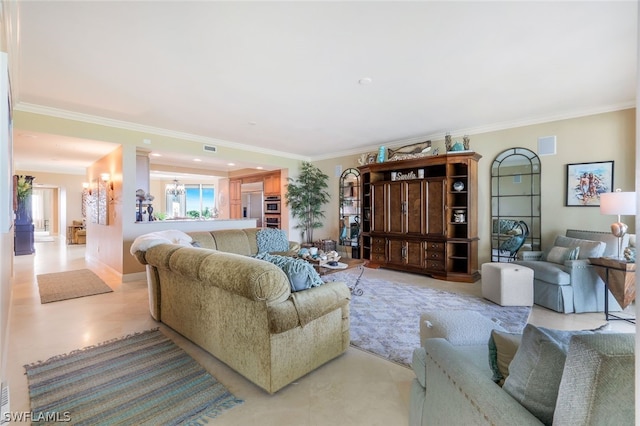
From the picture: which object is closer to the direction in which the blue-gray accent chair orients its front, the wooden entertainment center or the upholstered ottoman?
the upholstered ottoman

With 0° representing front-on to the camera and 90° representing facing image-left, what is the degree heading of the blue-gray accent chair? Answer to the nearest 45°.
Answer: approximately 45°

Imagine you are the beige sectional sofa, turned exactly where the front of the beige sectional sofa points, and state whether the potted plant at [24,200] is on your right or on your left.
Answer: on your left

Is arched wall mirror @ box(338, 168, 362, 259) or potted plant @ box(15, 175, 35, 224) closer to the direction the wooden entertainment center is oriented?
the potted plant

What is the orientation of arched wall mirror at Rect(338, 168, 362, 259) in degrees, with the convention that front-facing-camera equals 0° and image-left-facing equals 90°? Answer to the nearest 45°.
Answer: approximately 45°

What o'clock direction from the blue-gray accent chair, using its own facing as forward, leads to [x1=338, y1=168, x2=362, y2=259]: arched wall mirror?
The arched wall mirror is roughly at 2 o'clock from the blue-gray accent chair.

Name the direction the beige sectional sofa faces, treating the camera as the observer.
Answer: facing away from the viewer and to the right of the viewer

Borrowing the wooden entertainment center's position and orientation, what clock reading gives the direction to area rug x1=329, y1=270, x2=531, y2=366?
The area rug is roughly at 11 o'clock from the wooden entertainment center.
